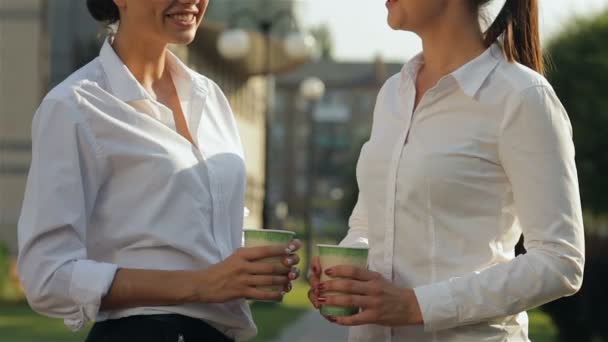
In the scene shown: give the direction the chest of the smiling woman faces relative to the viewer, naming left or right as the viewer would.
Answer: facing the viewer and to the right of the viewer

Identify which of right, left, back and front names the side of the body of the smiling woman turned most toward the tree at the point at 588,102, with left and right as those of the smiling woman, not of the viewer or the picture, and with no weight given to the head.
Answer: left

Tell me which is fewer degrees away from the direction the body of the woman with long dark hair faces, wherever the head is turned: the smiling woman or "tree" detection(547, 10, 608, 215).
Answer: the smiling woman

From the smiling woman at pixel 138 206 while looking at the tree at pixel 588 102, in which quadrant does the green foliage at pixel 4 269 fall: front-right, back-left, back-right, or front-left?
front-left

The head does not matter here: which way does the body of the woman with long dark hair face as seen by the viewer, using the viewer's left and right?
facing the viewer and to the left of the viewer

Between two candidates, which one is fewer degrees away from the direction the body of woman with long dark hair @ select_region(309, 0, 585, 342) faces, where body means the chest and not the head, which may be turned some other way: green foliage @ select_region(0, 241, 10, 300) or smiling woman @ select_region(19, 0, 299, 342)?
the smiling woman

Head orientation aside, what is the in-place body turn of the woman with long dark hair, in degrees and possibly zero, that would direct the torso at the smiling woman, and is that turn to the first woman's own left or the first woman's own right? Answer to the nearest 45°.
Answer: approximately 45° to the first woman's own right

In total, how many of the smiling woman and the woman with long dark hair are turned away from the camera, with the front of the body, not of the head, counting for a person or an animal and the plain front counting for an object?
0

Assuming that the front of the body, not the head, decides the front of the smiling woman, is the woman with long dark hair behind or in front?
in front
